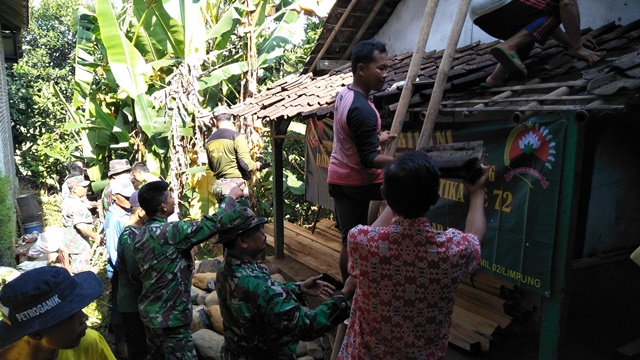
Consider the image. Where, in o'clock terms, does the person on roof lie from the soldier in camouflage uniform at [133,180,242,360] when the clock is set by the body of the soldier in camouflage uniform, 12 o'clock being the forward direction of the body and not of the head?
The person on roof is roughly at 2 o'clock from the soldier in camouflage uniform.

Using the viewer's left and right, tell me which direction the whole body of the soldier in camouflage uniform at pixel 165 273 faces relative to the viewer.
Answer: facing away from the viewer and to the right of the viewer

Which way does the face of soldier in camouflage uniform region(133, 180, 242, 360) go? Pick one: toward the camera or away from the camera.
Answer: away from the camera

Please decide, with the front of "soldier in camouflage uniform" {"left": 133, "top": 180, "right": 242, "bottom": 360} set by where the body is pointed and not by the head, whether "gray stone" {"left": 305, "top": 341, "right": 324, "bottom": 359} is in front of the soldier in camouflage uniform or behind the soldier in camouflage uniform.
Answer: in front

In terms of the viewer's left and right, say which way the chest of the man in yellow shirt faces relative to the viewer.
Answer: facing to the right of the viewer

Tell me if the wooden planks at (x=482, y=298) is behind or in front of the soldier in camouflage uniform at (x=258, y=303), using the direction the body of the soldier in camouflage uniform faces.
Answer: in front

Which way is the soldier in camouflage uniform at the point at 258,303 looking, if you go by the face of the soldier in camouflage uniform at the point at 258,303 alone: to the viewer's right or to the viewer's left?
to the viewer's right
